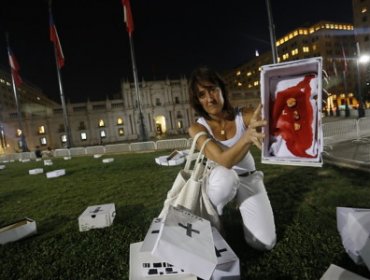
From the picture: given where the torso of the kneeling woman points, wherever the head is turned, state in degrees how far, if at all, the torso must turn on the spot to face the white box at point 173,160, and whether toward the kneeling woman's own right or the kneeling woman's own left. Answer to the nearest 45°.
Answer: approximately 180°

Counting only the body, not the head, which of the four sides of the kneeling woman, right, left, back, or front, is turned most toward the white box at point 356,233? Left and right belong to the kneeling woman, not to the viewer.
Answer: left

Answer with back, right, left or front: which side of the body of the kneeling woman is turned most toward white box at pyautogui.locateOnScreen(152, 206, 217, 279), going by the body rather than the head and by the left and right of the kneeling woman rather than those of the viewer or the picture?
front

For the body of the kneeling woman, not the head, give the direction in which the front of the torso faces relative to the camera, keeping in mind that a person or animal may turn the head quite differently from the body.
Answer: toward the camera

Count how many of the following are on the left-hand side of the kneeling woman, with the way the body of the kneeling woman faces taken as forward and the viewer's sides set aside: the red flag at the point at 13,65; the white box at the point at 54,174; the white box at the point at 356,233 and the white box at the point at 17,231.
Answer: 1

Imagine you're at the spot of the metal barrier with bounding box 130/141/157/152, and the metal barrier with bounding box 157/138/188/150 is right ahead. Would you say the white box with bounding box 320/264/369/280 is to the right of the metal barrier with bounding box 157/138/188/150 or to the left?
right

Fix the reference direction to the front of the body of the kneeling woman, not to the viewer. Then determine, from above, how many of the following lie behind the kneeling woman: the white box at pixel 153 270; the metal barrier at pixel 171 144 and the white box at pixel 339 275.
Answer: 1

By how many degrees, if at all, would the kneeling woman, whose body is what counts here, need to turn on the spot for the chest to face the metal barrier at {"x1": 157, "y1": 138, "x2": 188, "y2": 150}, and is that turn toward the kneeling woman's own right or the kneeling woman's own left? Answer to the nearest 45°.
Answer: approximately 180°

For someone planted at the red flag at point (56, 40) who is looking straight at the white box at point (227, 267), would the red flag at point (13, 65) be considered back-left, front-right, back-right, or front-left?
back-right

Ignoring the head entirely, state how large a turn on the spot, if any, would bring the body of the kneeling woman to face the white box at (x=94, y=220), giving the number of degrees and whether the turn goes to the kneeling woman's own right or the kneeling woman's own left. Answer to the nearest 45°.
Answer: approximately 90° to the kneeling woman's own right

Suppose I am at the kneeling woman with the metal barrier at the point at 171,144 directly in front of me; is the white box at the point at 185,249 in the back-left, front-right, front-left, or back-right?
back-left

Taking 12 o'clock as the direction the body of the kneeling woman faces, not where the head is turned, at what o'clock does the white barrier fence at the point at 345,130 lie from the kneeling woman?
The white barrier fence is roughly at 7 o'clock from the kneeling woman.

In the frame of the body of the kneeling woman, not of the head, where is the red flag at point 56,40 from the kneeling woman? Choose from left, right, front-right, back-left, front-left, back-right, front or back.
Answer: back-right

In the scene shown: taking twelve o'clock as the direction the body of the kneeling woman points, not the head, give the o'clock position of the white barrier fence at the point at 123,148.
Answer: The white barrier fence is roughly at 5 o'clock from the kneeling woman.

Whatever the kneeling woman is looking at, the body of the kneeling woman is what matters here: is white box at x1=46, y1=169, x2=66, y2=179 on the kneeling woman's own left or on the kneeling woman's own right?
on the kneeling woman's own right

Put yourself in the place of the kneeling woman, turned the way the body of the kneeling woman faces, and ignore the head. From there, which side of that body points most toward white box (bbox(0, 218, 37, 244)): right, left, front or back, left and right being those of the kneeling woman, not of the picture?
right

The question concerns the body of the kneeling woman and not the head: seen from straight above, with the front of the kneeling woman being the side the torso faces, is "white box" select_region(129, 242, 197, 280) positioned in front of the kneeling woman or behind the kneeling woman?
in front

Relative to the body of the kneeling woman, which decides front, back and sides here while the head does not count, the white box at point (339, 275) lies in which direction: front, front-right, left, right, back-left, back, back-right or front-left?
front-left
